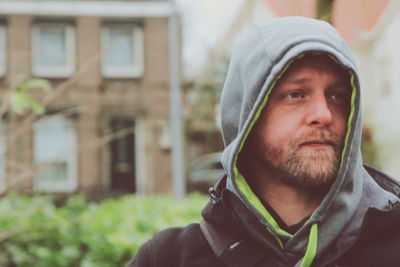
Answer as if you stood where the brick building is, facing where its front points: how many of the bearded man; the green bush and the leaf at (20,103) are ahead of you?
3

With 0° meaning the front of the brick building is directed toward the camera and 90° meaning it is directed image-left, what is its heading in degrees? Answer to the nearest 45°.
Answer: approximately 0°

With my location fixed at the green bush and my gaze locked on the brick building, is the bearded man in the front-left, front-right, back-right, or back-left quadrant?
back-right

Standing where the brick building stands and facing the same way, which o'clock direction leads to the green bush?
The green bush is roughly at 12 o'clock from the brick building.

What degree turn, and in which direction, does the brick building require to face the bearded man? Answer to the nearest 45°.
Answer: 0° — it already faces them

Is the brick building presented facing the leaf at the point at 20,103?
yes
